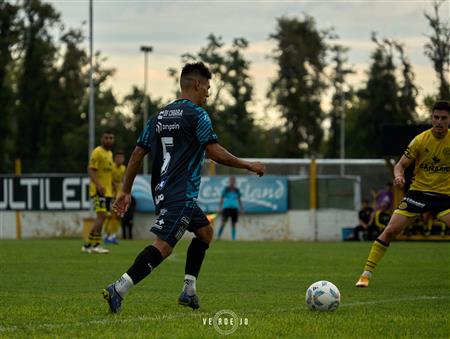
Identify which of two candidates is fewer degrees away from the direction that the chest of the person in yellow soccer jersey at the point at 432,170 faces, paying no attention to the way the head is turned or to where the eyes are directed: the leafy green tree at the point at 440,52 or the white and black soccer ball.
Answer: the white and black soccer ball

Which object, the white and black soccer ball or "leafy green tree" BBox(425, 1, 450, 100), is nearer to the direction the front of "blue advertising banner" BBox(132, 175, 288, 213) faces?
the white and black soccer ball

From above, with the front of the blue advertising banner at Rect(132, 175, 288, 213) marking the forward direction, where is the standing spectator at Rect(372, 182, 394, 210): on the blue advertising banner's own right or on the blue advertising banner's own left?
on the blue advertising banner's own left

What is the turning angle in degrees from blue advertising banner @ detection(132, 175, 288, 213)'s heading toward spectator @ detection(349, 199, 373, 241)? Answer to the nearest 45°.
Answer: approximately 45° to its left

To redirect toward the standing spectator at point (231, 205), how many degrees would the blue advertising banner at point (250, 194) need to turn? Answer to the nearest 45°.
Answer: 0° — it already faces them

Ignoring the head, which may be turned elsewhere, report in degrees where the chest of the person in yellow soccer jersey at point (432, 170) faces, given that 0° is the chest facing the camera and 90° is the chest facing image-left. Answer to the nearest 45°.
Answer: approximately 0°

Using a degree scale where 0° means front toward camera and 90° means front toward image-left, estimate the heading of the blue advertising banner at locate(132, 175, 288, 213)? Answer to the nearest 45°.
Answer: approximately 0°
